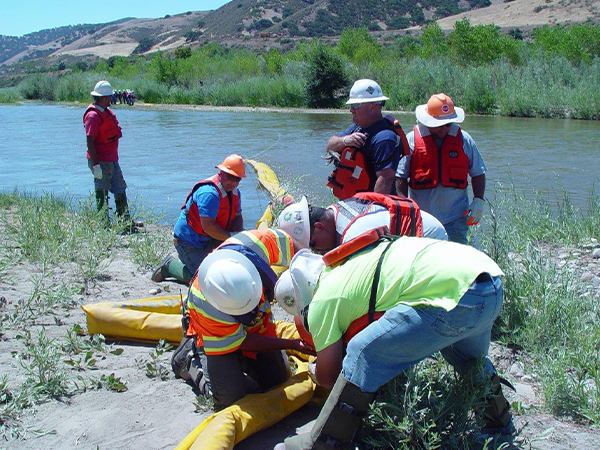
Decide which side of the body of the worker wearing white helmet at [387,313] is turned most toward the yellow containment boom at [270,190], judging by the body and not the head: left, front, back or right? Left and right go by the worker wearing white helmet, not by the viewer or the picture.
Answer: right

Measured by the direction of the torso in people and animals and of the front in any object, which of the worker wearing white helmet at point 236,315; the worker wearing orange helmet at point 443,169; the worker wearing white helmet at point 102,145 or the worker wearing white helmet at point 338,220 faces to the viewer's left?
the worker wearing white helmet at point 338,220

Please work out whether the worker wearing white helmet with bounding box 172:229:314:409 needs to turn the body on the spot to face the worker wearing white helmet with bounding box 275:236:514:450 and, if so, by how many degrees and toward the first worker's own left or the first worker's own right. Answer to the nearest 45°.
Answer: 0° — they already face them

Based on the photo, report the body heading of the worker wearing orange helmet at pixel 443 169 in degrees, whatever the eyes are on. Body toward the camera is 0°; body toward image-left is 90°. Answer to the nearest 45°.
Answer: approximately 0°

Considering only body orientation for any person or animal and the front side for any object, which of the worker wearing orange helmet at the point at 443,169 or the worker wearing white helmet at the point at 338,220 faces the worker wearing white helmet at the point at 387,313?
the worker wearing orange helmet

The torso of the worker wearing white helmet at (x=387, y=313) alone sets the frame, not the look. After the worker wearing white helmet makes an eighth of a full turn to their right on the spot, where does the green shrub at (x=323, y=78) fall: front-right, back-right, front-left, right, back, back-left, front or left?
front-right

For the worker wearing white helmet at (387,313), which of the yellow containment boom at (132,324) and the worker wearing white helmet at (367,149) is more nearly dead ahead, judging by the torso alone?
the yellow containment boom

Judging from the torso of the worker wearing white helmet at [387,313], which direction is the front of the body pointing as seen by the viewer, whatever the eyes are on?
to the viewer's left

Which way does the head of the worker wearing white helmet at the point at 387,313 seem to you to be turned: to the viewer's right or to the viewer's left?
to the viewer's left

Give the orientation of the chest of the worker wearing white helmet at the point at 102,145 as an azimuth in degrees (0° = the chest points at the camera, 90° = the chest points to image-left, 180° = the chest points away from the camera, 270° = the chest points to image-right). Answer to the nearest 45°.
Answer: approximately 315°

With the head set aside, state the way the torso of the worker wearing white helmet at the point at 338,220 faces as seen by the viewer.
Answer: to the viewer's left
